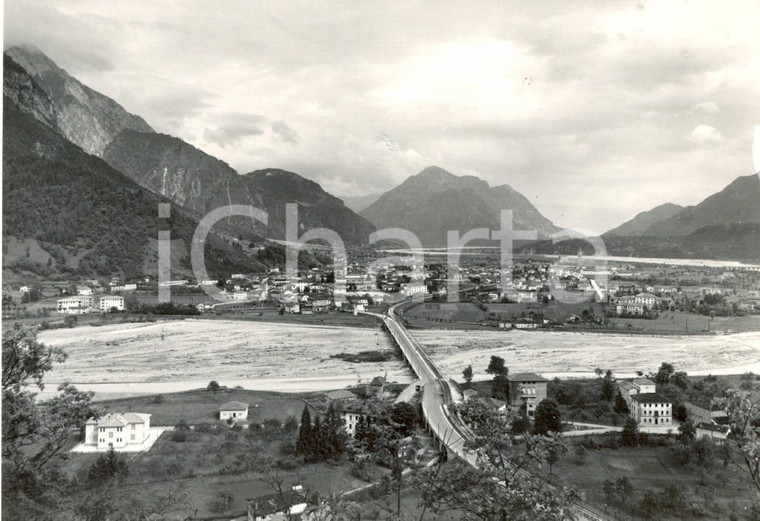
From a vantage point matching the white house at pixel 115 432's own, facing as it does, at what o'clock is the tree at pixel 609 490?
The tree is roughly at 10 o'clock from the white house.

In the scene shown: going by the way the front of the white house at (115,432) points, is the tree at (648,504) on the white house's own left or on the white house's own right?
on the white house's own left

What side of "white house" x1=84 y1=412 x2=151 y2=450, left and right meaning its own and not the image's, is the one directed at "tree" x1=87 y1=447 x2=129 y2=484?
front

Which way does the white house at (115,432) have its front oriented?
toward the camera

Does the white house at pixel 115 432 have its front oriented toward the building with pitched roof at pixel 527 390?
no

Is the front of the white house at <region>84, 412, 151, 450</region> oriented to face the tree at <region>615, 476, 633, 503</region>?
no

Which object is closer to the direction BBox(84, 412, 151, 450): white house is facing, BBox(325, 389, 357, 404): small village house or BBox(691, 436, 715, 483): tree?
the tree

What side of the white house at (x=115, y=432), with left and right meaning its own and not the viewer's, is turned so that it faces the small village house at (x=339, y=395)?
left

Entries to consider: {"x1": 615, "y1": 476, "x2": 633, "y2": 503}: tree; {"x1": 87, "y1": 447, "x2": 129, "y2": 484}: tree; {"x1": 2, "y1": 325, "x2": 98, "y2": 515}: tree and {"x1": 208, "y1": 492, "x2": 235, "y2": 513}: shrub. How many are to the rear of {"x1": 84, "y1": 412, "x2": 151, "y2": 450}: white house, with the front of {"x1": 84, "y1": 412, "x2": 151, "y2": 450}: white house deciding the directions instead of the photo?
0

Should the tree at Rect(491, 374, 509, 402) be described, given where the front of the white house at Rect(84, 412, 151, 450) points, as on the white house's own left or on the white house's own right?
on the white house's own left

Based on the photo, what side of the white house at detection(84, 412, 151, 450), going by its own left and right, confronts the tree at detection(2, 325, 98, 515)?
front

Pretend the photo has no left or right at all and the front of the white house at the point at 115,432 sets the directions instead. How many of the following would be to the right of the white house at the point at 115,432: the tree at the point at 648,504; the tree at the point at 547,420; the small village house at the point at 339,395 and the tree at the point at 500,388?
0

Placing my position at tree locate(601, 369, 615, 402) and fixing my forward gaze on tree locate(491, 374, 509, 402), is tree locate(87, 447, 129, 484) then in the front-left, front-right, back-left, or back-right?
front-left

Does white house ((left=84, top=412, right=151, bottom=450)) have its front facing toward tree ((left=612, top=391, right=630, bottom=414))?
no

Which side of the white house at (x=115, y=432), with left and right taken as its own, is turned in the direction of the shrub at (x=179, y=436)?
left

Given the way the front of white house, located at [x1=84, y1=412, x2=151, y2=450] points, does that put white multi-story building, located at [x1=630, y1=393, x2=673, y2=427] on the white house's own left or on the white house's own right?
on the white house's own left
